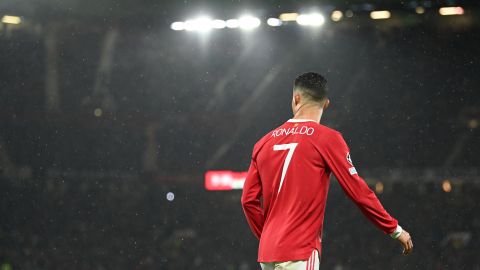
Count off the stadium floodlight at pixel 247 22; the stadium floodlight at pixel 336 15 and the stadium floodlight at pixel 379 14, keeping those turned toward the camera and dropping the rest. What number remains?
3

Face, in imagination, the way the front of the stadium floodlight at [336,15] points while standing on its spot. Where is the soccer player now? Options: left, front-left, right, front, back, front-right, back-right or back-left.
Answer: front

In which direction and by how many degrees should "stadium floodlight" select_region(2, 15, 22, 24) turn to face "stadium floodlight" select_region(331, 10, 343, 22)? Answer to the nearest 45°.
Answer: approximately 90° to its left

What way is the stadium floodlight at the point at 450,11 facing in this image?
toward the camera

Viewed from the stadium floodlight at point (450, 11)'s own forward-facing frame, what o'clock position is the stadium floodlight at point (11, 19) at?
the stadium floodlight at point (11, 19) is roughly at 2 o'clock from the stadium floodlight at point (450, 11).

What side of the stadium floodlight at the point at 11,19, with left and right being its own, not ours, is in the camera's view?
front

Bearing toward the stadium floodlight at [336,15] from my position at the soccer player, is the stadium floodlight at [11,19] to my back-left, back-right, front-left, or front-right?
front-left

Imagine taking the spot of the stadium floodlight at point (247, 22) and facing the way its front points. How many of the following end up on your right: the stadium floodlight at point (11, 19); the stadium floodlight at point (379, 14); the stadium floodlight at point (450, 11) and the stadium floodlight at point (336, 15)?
1

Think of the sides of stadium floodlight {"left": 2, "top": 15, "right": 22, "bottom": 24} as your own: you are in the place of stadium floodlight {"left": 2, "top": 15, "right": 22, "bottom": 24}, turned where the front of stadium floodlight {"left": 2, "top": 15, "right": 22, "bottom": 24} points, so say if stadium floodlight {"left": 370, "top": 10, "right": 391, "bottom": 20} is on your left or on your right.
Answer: on your left

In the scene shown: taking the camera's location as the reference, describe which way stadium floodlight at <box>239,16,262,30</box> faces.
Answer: facing the viewer

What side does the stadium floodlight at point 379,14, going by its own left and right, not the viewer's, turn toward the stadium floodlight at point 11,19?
right

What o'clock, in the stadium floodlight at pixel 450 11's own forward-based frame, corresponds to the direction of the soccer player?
The soccer player is roughly at 12 o'clock from the stadium floodlight.

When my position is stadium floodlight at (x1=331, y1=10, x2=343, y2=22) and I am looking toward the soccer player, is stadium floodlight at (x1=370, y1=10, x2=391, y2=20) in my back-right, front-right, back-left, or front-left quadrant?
back-left

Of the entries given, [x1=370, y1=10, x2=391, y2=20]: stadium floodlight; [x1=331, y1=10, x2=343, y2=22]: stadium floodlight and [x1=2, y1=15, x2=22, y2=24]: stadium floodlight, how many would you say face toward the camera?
3

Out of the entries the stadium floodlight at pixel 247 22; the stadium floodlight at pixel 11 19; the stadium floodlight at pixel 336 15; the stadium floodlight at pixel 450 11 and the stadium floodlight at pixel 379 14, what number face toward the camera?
5

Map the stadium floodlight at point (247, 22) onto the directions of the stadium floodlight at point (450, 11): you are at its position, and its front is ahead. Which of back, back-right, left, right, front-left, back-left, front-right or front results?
front-right

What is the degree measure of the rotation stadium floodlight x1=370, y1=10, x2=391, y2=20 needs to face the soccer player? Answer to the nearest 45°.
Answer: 0° — it already faces them
